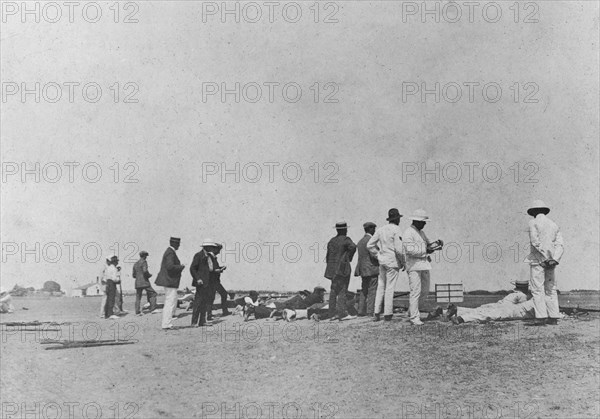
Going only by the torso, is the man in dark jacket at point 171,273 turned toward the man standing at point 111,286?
no

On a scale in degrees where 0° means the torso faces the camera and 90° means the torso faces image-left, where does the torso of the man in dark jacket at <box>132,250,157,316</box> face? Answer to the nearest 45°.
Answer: approximately 225°

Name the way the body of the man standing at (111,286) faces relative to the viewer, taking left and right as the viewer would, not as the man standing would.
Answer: facing to the right of the viewer

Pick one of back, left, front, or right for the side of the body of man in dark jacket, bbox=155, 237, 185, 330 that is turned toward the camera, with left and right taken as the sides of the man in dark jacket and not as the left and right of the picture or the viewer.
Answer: right

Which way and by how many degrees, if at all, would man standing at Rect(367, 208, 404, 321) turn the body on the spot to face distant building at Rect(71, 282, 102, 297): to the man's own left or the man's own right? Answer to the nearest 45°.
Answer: approximately 45° to the man's own left

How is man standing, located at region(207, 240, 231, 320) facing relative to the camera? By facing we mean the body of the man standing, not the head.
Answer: to the viewer's right

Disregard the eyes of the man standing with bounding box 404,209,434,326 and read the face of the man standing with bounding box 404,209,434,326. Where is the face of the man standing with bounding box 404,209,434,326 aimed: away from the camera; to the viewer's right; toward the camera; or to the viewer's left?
to the viewer's right

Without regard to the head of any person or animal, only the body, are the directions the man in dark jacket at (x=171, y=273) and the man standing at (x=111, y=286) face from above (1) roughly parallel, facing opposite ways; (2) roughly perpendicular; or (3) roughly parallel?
roughly parallel

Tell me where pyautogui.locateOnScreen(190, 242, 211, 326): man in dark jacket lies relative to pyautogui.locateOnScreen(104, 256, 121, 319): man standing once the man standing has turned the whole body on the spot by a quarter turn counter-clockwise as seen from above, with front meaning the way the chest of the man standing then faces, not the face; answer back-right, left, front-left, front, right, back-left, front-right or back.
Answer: back-right

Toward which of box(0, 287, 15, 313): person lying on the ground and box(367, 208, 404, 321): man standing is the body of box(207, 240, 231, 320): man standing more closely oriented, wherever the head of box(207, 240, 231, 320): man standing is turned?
the man standing

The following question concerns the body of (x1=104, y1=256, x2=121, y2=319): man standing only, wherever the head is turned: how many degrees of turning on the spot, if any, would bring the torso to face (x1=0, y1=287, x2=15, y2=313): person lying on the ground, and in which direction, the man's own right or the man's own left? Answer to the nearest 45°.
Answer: approximately 135° to the man's own right
